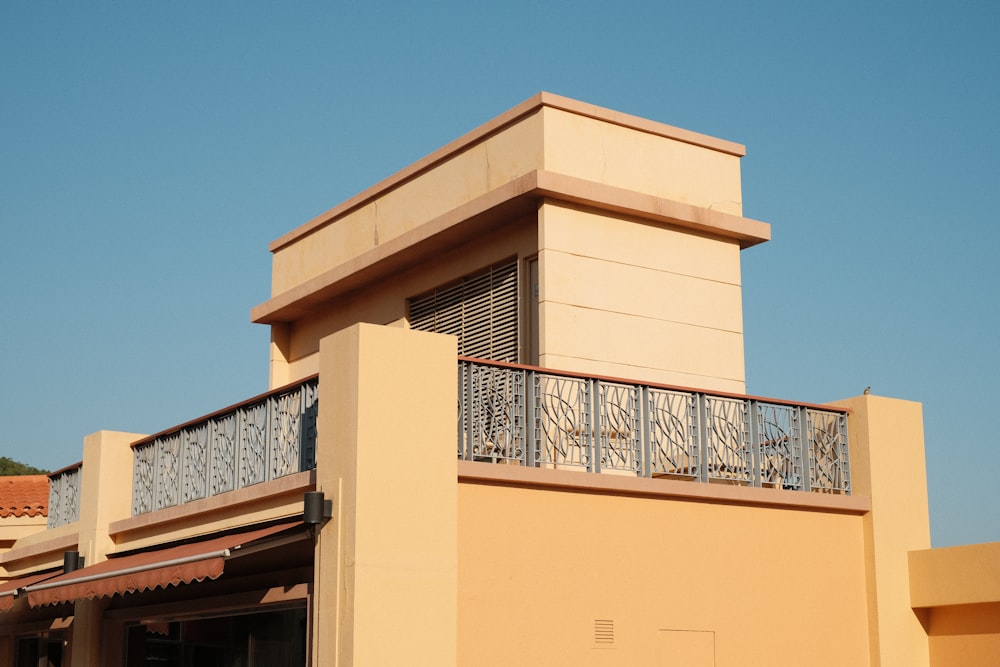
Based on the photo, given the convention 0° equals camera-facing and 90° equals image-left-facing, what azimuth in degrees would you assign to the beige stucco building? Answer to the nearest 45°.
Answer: approximately 45°
